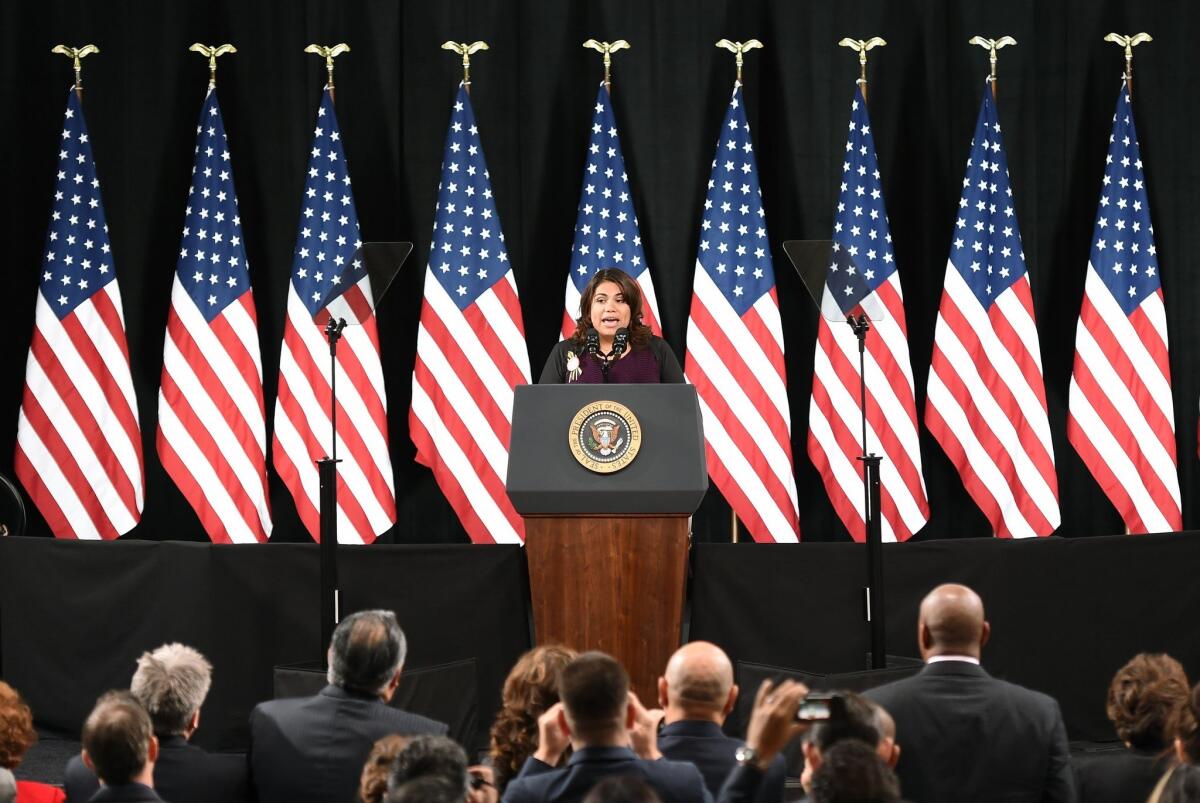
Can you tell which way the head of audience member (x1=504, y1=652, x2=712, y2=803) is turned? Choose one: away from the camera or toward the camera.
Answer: away from the camera

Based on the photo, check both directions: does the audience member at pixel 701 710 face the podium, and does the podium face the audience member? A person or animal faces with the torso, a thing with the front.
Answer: yes

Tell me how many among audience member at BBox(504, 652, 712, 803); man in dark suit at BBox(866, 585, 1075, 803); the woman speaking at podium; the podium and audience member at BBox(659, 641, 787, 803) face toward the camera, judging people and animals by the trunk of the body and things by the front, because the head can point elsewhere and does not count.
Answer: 2

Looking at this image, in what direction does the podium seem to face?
toward the camera

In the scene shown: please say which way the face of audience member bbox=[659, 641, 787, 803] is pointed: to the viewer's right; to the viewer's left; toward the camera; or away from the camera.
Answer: away from the camera

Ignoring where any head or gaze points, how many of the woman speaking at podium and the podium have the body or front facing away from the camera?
0

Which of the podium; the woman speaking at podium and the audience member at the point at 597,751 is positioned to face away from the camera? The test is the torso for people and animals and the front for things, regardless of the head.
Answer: the audience member

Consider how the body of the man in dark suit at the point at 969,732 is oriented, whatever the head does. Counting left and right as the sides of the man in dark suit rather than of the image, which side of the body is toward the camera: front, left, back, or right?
back

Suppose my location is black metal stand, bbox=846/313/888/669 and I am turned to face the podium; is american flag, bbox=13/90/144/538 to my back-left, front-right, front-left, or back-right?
front-right

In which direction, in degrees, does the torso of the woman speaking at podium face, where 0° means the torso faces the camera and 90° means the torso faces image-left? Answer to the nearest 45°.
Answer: approximately 0°

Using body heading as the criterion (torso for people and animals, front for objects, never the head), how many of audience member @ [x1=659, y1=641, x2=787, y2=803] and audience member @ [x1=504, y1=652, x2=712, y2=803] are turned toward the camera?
0

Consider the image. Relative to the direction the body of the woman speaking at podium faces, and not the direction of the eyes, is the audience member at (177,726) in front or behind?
in front

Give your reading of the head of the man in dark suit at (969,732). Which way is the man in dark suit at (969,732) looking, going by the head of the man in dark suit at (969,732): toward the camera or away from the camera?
away from the camera

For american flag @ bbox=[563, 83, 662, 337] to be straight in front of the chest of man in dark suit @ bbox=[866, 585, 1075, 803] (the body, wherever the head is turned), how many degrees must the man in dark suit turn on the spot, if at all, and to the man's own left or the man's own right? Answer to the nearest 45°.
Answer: approximately 45° to the man's own left

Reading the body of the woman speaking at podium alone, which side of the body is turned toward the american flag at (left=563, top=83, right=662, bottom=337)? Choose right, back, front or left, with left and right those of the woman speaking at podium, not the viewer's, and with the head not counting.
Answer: back

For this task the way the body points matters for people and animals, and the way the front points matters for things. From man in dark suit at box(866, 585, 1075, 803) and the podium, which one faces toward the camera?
the podium

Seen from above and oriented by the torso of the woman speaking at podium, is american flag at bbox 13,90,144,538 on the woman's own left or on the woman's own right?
on the woman's own right

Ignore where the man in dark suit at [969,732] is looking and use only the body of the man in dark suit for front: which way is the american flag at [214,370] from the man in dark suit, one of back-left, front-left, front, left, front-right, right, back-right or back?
front-left

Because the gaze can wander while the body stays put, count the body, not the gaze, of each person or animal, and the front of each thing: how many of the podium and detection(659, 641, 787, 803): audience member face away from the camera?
1

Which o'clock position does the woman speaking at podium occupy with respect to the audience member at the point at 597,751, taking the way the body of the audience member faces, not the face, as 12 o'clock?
The woman speaking at podium is roughly at 12 o'clock from the audience member.

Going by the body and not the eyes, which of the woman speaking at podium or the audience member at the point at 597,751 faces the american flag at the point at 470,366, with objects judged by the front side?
the audience member

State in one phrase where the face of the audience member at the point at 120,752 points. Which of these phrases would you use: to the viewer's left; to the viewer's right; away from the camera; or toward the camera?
away from the camera

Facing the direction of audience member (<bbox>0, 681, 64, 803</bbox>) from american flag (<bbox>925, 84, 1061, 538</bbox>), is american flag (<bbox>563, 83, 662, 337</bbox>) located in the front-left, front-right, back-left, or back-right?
front-right

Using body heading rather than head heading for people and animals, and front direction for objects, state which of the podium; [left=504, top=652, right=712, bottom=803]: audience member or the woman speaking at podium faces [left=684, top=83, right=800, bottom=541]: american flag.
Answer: the audience member

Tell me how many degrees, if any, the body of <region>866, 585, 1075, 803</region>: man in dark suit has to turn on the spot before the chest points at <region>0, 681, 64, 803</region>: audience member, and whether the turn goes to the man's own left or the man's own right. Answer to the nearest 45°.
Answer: approximately 90° to the man's own left
